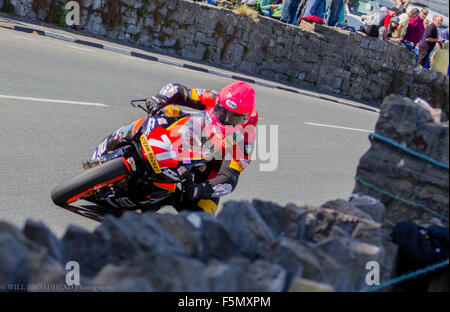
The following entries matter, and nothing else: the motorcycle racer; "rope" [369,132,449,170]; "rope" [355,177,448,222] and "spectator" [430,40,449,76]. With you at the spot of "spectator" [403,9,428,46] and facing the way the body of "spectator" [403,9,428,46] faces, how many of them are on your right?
0

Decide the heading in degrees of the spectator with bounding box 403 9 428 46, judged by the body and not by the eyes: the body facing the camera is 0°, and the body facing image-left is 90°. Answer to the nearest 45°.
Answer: approximately 45°

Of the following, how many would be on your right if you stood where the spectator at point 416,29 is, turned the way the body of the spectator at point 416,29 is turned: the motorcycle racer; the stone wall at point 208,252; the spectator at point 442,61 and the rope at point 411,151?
0

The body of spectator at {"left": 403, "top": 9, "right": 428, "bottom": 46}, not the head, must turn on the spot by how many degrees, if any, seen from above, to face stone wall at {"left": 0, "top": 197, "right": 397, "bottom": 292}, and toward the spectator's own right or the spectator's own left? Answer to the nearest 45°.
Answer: approximately 45° to the spectator's own left

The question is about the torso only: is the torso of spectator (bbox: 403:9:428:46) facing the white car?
no

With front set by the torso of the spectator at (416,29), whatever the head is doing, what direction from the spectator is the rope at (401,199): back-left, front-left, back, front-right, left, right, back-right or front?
front-left

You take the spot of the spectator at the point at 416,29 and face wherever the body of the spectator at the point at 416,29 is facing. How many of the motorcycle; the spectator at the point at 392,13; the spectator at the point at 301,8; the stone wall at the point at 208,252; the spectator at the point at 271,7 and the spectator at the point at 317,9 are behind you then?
0

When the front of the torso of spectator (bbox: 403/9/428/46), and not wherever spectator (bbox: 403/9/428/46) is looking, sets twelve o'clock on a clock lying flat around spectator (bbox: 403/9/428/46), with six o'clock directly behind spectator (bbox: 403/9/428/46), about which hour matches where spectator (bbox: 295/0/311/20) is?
spectator (bbox: 295/0/311/20) is roughly at 1 o'clock from spectator (bbox: 403/9/428/46).

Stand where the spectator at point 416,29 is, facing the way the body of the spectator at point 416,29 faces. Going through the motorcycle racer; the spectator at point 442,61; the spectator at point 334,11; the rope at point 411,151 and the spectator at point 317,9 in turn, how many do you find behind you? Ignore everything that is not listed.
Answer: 0

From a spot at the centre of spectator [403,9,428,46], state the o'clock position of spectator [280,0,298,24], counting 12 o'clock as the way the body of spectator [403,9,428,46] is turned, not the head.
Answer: spectator [280,0,298,24] is roughly at 1 o'clock from spectator [403,9,428,46].

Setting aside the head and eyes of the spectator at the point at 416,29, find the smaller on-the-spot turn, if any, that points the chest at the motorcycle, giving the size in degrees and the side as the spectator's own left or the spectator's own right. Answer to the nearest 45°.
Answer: approximately 45° to the spectator's own left

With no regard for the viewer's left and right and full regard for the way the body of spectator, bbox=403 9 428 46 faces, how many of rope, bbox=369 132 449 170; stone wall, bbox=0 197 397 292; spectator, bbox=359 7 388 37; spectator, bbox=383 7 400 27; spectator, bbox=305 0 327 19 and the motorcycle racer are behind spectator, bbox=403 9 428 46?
0

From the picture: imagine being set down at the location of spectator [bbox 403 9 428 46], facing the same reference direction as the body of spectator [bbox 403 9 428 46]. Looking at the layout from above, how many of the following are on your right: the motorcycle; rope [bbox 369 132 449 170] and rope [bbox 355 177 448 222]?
0

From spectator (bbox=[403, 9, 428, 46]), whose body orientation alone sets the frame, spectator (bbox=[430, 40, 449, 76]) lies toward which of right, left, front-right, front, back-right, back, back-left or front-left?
front-left

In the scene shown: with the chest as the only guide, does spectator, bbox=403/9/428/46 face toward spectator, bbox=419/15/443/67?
no

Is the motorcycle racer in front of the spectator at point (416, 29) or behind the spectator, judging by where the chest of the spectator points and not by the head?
in front
